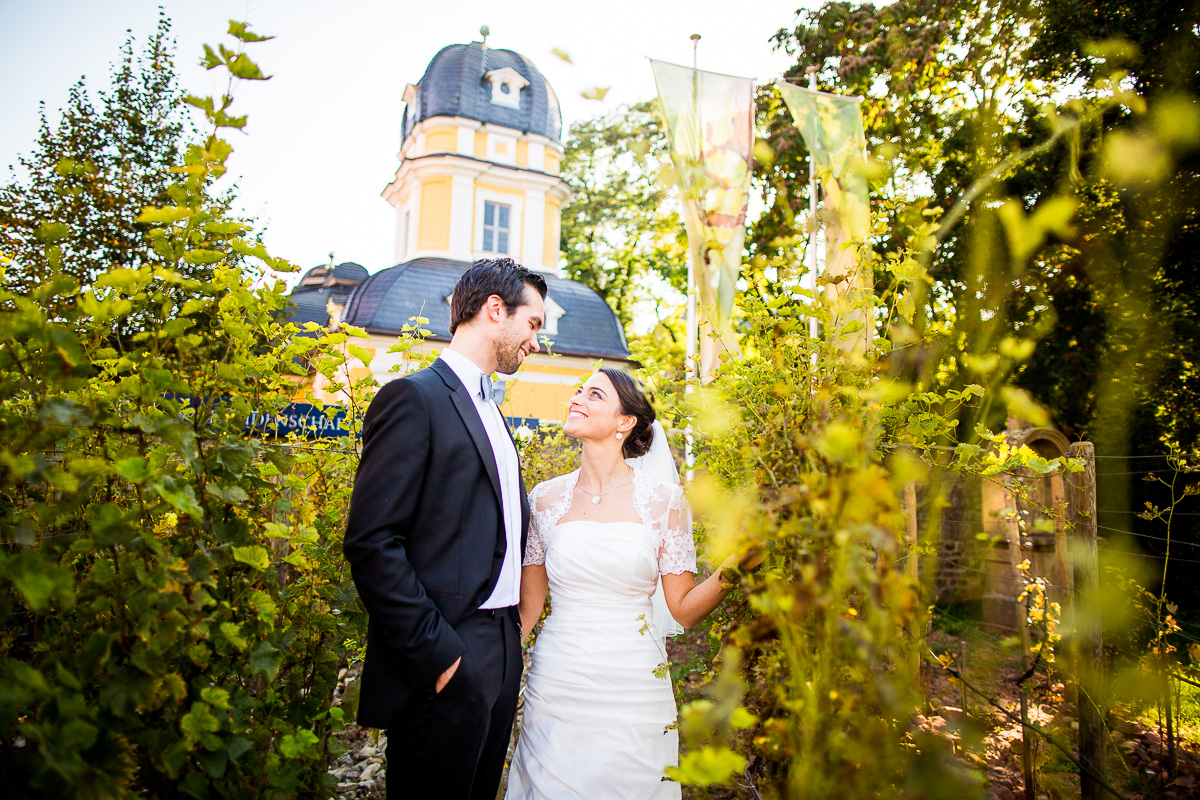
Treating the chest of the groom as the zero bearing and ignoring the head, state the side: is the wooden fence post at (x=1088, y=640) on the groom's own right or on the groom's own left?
on the groom's own left

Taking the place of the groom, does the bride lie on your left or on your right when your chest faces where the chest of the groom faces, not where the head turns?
on your left

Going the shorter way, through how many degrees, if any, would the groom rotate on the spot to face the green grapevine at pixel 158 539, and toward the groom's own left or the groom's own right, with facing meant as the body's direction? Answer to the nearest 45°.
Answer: approximately 90° to the groom's own right

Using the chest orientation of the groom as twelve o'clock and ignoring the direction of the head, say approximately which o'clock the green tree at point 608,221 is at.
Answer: The green tree is roughly at 8 o'clock from the groom.

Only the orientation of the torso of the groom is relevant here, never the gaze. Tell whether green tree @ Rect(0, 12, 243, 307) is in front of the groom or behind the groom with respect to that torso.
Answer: behind

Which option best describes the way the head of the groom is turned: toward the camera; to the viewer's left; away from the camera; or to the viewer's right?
to the viewer's right

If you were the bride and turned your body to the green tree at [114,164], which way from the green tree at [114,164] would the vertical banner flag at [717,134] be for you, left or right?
right

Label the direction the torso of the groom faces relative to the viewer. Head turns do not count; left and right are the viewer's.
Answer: facing the viewer and to the right of the viewer
